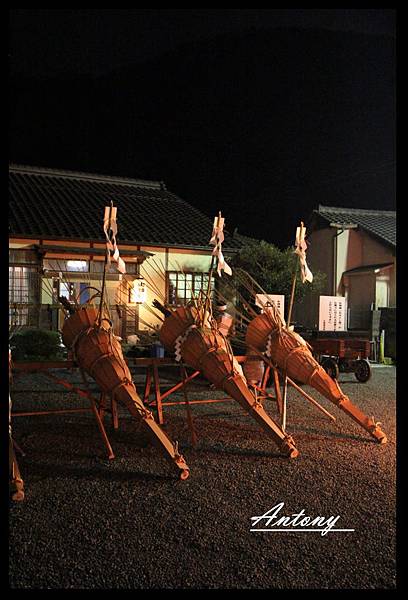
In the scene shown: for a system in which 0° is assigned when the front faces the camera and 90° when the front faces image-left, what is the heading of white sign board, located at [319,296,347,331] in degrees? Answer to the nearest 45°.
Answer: approximately 0°

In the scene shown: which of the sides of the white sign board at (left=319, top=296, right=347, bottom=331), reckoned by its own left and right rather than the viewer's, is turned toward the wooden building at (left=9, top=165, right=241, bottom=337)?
right
